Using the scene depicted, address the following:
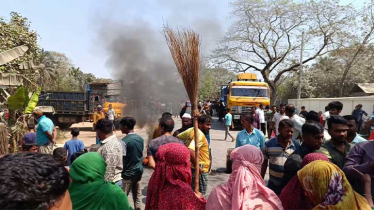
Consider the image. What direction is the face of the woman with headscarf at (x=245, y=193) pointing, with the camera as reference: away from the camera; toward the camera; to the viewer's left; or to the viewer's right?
away from the camera

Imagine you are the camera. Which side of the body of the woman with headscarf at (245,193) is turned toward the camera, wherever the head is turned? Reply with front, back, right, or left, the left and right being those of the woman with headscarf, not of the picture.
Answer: back

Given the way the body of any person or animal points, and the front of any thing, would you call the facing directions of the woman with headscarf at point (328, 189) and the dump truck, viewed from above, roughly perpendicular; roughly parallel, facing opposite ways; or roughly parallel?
roughly perpendicular

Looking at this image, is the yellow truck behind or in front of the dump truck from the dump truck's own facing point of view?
in front

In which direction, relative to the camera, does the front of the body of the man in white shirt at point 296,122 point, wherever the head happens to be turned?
to the viewer's left

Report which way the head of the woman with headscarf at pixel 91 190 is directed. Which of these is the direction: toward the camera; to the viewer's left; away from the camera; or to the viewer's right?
away from the camera

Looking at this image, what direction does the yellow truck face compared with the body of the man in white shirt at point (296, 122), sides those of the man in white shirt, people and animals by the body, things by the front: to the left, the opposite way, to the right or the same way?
to the left

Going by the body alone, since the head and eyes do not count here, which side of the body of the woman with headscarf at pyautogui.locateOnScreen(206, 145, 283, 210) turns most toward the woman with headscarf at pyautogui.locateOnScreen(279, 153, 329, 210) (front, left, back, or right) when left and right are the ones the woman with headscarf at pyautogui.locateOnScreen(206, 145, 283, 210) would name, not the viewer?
right

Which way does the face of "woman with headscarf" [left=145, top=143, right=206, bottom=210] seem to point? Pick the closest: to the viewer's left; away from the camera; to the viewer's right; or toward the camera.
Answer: away from the camera

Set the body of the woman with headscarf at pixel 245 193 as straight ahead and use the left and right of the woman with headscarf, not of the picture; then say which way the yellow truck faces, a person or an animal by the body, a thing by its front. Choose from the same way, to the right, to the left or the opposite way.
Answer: the opposite way

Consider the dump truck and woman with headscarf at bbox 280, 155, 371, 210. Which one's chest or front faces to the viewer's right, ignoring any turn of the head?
the dump truck
